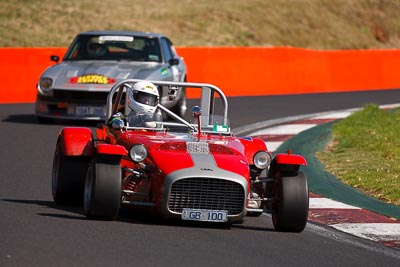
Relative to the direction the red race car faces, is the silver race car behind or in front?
behind

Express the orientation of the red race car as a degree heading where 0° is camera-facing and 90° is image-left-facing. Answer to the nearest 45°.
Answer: approximately 0°
